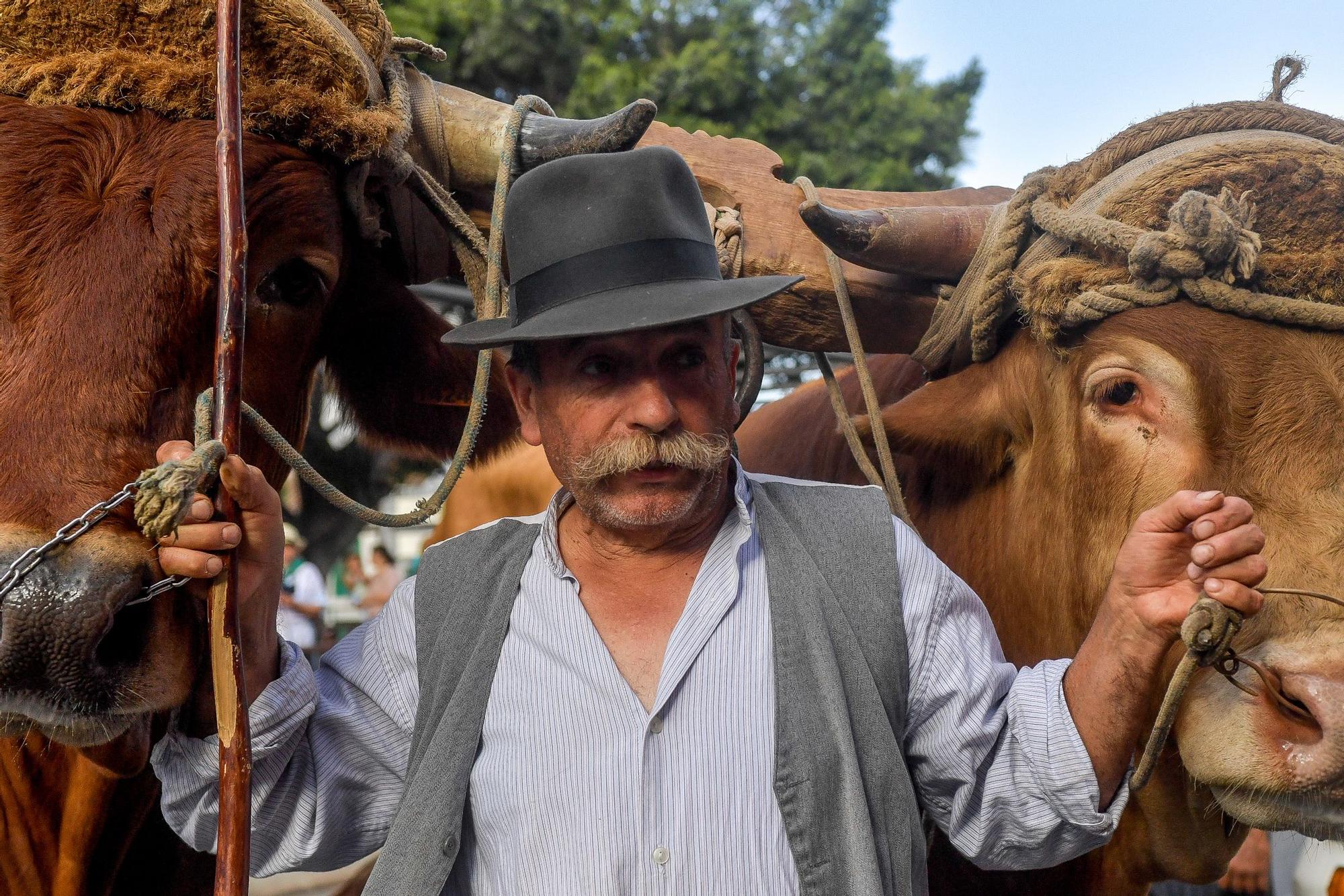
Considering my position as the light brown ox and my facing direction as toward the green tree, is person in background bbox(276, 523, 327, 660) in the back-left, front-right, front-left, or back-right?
front-left

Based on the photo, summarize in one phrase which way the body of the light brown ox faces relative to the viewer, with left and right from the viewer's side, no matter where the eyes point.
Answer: facing the viewer and to the right of the viewer

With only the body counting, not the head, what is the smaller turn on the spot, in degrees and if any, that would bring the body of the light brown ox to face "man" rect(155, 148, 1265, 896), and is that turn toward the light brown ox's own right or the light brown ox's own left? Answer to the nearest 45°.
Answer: approximately 90° to the light brown ox's own right

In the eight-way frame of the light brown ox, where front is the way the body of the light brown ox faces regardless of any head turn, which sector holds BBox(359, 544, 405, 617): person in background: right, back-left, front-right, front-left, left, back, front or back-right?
back

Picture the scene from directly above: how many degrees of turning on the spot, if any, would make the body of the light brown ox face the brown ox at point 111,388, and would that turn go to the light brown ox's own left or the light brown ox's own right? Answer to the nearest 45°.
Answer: approximately 90° to the light brown ox's own right

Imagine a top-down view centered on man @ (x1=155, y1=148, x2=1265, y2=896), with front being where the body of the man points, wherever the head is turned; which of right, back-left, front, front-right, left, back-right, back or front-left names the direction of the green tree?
back

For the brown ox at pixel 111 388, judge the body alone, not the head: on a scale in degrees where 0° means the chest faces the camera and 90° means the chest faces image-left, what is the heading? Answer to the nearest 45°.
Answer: approximately 0°

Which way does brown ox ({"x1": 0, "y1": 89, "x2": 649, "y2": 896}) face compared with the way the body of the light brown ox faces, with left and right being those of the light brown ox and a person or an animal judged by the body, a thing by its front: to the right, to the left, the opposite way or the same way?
the same way

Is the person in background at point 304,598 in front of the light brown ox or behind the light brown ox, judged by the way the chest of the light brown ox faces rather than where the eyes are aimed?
behind

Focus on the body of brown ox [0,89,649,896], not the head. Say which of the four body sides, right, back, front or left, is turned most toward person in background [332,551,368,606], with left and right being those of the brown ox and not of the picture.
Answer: back

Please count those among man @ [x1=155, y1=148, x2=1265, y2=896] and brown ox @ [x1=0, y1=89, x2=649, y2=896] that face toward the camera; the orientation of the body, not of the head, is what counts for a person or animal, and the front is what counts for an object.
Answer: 2

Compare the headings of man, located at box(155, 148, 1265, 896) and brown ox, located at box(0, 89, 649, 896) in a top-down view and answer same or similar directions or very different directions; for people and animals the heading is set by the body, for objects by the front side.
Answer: same or similar directions

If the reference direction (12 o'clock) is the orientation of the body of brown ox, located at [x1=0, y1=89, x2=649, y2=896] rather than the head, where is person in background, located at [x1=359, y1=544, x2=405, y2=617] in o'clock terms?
The person in background is roughly at 6 o'clock from the brown ox.

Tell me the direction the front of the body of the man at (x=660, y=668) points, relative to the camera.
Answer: toward the camera
